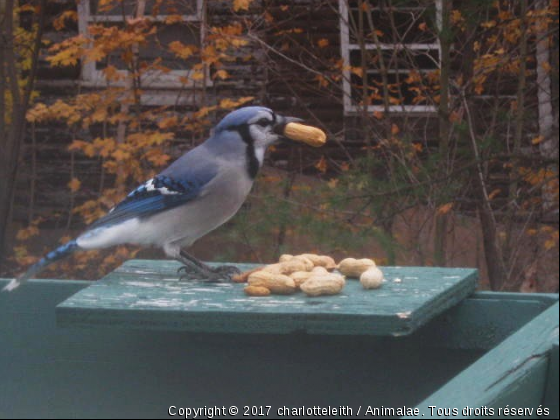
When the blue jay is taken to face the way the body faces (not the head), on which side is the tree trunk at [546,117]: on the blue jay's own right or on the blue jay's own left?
on the blue jay's own left

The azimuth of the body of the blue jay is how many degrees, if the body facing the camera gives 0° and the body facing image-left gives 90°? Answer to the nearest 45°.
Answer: approximately 270°

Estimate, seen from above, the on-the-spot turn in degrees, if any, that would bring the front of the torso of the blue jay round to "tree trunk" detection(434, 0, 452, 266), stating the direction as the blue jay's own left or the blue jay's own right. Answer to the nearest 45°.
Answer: approximately 45° to the blue jay's own left

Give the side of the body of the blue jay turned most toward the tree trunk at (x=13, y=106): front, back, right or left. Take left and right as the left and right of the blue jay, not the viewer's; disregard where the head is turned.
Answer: left
